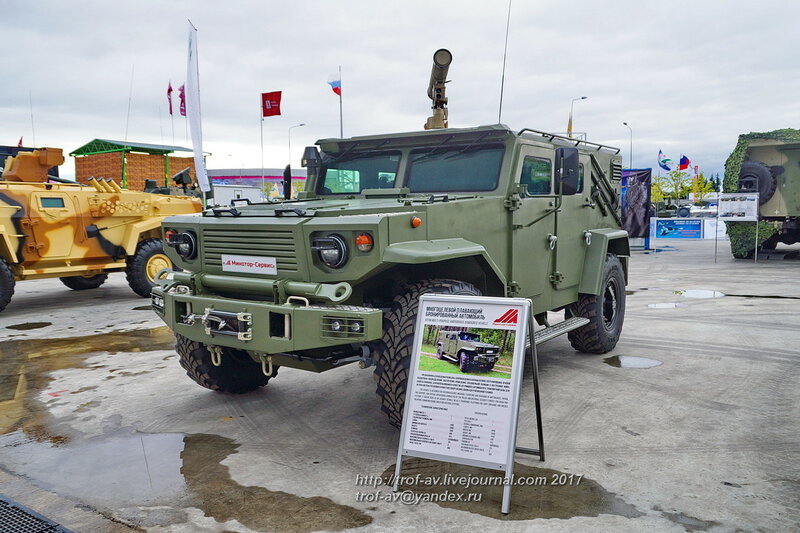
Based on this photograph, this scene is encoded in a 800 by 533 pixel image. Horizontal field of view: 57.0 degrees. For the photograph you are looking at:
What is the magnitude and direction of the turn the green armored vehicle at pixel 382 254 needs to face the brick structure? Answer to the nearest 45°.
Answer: approximately 90° to its right

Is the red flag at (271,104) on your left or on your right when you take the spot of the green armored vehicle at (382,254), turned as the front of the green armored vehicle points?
on your right

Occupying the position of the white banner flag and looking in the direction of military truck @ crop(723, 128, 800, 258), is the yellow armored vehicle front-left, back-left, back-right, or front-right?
back-right

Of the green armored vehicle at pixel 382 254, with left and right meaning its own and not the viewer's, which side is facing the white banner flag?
right

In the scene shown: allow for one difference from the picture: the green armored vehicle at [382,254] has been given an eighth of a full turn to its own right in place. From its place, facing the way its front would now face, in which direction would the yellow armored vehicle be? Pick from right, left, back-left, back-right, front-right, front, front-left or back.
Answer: front-right

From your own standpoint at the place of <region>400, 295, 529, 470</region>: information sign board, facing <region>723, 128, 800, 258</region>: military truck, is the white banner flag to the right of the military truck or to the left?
left

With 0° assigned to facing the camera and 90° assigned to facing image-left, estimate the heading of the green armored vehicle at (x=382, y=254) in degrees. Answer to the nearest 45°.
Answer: approximately 45°

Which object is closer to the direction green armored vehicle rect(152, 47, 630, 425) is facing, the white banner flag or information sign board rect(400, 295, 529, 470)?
the information sign board

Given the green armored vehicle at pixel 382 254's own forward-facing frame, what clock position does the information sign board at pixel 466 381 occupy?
The information sign board is roughly at 10 o'clock from the green armored vehicle.

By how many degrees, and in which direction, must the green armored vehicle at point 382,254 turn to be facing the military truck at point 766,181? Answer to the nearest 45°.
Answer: approximately 180°

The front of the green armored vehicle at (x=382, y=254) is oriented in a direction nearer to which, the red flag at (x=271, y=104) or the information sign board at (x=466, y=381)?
the information sign board
